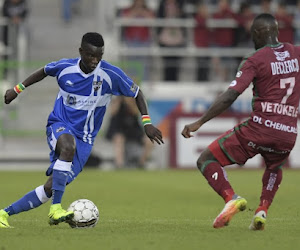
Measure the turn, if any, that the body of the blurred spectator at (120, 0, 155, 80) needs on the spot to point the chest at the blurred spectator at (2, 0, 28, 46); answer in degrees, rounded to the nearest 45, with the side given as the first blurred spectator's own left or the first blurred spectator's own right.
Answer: approximately 90° to the first blurred spectator's own right

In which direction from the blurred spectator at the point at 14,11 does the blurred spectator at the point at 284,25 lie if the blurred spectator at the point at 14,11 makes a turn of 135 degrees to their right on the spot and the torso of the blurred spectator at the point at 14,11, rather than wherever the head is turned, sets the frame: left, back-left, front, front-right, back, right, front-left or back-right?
back-right

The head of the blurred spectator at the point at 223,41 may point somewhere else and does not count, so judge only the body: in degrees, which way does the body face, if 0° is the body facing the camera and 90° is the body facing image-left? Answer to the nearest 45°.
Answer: approximately 0°

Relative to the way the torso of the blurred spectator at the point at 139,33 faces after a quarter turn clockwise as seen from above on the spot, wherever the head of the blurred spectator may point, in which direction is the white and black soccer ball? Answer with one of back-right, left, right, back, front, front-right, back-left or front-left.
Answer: left

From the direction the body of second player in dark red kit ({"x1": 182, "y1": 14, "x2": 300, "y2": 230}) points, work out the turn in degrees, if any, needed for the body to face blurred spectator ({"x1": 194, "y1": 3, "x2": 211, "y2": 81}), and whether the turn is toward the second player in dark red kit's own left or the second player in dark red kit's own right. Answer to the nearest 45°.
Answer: approximately 45° to the second player in dark red kit's own right

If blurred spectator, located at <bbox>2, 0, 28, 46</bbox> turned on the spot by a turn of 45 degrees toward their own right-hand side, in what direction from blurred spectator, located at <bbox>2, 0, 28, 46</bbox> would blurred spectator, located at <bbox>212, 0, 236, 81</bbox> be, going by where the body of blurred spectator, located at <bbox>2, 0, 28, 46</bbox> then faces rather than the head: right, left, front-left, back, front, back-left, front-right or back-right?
back-left

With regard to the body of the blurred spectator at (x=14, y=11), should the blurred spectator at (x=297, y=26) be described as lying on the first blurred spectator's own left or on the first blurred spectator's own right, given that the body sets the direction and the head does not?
on the first blurred spectator's own left

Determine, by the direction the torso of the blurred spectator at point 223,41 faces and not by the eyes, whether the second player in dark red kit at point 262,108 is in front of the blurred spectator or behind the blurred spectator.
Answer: in front

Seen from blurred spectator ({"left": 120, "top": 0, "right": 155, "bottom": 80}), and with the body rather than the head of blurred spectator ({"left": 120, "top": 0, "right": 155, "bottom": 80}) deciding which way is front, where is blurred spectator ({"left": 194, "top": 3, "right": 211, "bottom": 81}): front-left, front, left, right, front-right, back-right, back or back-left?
left
